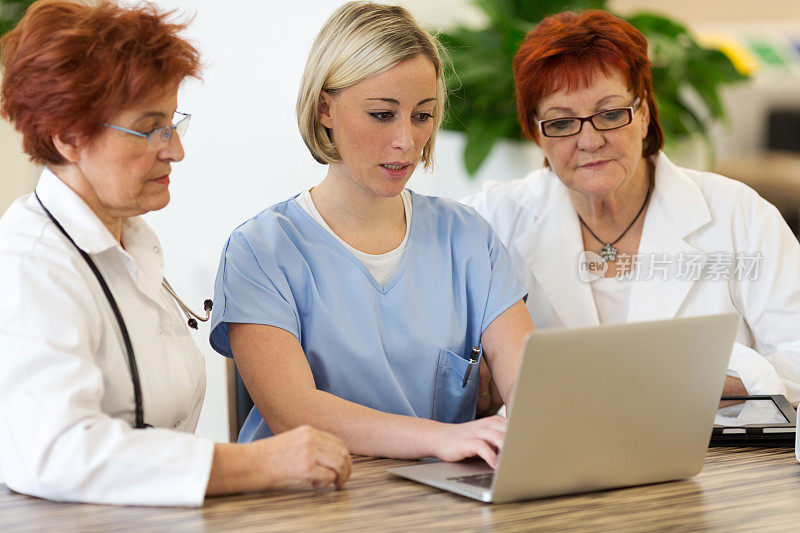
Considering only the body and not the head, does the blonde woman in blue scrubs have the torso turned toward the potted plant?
no

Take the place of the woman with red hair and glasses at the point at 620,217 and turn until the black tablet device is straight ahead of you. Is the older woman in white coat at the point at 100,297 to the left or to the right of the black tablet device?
right

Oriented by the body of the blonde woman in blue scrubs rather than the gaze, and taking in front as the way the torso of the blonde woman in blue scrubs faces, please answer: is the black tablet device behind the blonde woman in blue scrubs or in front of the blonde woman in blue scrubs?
in front

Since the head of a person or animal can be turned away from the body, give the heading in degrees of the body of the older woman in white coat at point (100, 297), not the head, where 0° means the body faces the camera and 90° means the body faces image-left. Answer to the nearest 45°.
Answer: approximately 270°

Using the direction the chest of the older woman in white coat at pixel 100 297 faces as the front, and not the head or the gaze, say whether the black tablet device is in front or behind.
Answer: in front

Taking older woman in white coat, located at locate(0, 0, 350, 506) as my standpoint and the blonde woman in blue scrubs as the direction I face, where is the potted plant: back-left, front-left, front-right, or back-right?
front-left

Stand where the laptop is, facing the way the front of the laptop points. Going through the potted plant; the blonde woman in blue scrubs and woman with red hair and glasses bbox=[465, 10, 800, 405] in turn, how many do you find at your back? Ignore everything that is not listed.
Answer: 0

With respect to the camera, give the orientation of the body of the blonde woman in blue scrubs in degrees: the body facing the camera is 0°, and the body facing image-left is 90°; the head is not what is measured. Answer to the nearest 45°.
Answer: approximately 315°

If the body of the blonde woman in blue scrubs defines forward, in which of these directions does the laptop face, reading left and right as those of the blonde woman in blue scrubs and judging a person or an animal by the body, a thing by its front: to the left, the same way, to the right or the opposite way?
the opposite way

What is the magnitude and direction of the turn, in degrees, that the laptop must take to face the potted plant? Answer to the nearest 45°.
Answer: approximately 45° to its right

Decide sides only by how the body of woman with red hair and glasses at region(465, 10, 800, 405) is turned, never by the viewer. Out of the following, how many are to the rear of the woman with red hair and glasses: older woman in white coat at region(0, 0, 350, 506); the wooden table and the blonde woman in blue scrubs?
0

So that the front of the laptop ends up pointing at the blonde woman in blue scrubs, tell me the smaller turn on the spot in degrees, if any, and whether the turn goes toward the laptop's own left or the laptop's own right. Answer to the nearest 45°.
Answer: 0° — it already faces them

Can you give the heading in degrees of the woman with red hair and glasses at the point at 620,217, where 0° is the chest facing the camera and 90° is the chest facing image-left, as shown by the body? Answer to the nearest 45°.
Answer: approximately 45°

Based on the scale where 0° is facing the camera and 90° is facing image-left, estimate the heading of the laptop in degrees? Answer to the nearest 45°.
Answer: approximately 135°

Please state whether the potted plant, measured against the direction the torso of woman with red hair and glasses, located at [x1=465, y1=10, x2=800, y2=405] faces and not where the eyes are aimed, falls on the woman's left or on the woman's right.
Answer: on the woman's right

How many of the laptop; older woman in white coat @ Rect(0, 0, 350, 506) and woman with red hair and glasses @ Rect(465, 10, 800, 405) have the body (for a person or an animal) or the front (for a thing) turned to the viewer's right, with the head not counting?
1
